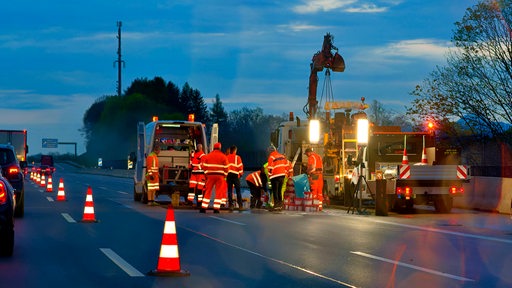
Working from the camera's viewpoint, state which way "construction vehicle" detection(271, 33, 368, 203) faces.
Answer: facing away from the viewer and to the left of the viewer

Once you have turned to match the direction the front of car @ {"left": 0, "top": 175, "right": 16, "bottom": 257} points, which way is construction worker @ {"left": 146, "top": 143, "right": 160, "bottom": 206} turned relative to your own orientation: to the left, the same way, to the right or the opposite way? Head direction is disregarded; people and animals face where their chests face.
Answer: to the right

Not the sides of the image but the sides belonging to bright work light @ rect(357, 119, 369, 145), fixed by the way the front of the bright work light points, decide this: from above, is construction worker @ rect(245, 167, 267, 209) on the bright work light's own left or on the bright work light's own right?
on the bright work light's own right

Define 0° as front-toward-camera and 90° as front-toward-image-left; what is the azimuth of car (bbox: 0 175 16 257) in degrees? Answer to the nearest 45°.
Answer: approximately 180°

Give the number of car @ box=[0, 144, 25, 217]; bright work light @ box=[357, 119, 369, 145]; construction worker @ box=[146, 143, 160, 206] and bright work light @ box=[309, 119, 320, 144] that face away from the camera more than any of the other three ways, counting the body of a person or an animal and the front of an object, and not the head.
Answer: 1

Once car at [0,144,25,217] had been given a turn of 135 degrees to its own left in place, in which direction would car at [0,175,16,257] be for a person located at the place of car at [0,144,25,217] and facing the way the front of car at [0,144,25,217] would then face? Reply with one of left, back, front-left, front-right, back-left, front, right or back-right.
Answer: front-left

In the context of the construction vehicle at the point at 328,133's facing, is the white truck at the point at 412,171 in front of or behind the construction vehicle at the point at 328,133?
behind

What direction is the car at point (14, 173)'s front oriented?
away from the camera

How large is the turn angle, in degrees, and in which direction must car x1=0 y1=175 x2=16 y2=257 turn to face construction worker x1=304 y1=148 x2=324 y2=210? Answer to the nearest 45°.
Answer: approximately 45° to its right

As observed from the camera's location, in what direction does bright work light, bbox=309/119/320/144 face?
facing the viewer

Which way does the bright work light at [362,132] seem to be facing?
toward the camera

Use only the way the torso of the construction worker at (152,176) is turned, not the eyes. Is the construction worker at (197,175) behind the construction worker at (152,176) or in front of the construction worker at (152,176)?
in front
